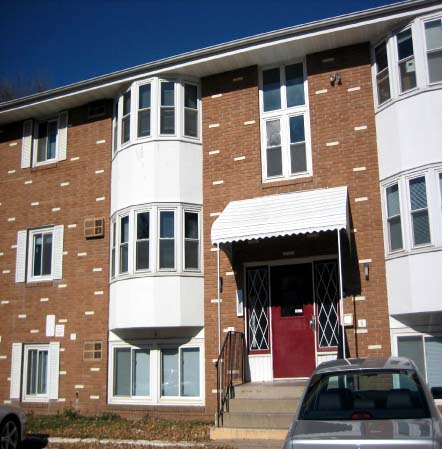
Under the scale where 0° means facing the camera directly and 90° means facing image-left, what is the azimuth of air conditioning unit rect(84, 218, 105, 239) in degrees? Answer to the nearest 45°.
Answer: approximately 0°
